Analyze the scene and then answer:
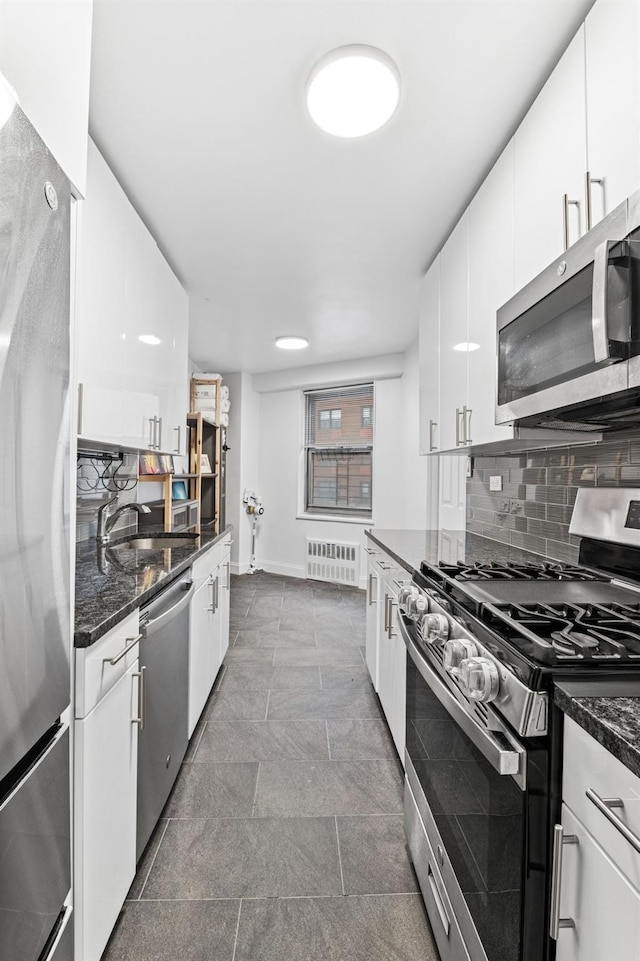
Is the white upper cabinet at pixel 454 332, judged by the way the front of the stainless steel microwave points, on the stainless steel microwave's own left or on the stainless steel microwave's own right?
on the stainless steel microwave's own right

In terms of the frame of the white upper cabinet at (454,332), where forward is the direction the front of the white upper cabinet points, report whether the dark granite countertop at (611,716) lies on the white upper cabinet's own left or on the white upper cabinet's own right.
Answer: on the white upper cabinet's own left

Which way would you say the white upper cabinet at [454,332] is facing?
to the viewer's left

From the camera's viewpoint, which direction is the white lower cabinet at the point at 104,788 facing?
to the viewer's right

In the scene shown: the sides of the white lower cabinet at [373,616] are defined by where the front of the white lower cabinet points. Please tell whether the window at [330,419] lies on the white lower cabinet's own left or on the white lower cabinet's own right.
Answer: on the white lower cabinet's own right

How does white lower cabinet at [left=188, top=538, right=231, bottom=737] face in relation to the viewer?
to the viewer's right

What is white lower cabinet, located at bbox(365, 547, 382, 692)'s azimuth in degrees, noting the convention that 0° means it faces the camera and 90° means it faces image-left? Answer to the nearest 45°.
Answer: approximately 90°

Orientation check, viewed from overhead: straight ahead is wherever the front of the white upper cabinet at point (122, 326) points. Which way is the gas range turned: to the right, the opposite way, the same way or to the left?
the opposite way

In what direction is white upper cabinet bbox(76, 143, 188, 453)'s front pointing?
to the viewer's right

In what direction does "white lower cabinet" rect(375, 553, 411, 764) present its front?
to the viewer's left

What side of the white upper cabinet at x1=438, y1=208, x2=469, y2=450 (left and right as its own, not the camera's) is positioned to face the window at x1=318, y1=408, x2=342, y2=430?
right

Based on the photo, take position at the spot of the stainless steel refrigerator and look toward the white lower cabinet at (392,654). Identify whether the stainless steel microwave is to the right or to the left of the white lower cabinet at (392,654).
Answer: right

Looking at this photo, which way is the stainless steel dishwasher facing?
to the viewer's right

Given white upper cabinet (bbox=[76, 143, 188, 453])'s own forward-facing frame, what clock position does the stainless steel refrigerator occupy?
The stainless steel refrigerator is roughly at 3 o'clock from the white upper cabinet.
